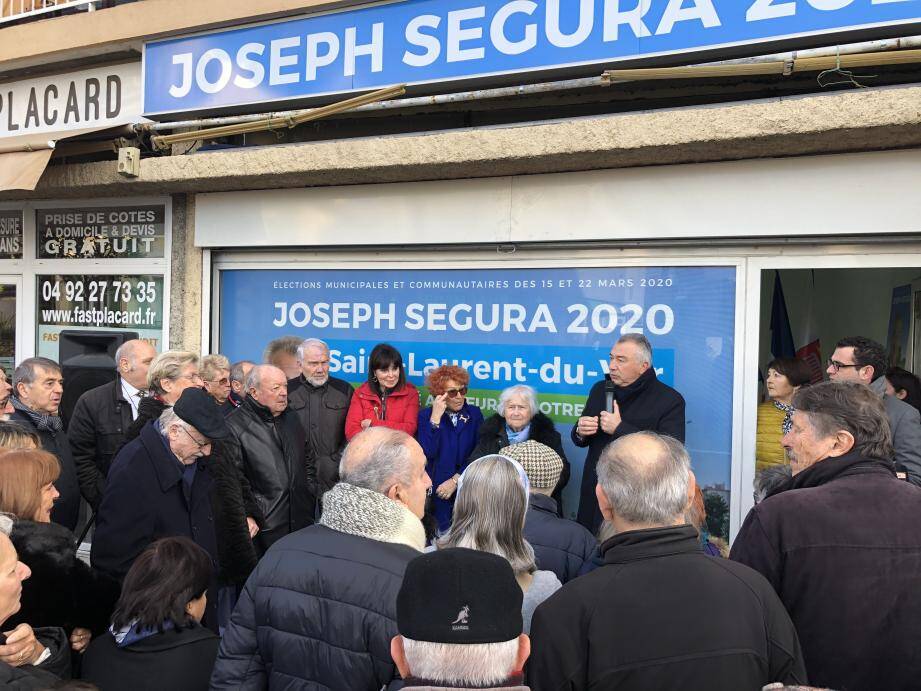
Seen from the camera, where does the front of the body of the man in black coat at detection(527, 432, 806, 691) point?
away from the camera

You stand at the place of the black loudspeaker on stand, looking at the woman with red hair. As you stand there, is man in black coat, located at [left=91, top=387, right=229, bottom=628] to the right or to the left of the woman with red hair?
right

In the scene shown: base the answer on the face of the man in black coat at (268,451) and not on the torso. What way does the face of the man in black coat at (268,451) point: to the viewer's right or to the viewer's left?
to the viewer's right

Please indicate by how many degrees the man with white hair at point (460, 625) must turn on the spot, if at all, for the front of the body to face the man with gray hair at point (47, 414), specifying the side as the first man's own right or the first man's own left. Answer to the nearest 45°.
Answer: approximately 45° to the first man's own left

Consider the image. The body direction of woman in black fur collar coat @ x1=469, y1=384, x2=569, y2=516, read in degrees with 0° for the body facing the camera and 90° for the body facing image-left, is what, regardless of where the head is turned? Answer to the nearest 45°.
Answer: approximately 0°

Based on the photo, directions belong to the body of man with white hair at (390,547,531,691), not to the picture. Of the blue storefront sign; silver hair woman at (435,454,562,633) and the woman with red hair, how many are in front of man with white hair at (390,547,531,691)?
3

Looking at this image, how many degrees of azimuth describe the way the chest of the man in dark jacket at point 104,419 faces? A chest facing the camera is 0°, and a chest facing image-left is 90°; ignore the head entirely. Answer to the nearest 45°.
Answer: approximately 315°

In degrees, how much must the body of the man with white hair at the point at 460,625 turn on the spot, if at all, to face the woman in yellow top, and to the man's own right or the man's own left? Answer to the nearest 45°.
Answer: approximately 45° to the man's own right

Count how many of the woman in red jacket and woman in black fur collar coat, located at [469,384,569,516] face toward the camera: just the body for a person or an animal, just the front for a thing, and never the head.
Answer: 2

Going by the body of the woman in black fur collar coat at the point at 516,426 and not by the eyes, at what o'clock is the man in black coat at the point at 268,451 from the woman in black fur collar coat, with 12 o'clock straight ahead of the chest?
The man in black coat is roughly at 2 o'clock from the woman in black fur collar coat.

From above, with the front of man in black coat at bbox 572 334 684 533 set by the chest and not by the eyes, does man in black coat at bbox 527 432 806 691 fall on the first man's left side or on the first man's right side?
on the first man's left side

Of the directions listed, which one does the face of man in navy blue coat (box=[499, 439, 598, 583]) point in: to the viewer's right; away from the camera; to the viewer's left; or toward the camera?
away from the camera

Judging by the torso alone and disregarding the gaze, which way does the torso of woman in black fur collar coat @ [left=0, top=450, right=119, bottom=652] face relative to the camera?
to the viewer's right

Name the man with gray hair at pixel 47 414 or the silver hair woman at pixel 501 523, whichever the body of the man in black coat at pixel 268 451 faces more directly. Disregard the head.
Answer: the silver hair woman
